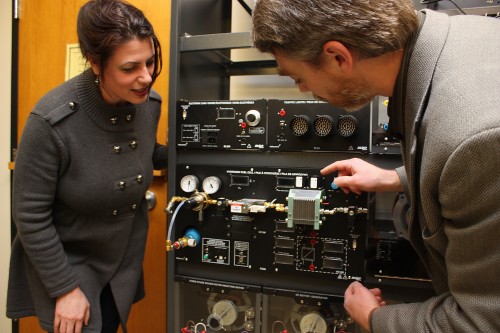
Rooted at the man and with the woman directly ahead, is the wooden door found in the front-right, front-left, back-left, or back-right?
front-right

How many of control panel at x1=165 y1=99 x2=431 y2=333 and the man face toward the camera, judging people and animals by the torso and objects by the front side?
1

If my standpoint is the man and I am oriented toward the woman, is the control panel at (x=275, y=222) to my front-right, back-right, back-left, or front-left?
front-right

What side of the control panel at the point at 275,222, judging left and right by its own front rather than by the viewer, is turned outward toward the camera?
front

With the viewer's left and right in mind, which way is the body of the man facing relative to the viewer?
facing to the left of the viewer

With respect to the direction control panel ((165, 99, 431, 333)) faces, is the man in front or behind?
in front

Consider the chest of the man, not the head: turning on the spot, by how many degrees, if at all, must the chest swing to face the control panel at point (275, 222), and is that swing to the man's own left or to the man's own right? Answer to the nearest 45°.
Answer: approximately 45° to the man's own right

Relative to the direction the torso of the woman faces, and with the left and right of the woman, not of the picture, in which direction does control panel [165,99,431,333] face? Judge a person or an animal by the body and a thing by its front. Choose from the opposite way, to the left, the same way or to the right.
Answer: to the right

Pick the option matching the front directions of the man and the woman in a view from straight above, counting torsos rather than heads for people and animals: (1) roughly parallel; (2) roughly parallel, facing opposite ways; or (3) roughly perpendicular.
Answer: roughly parallel, facing opposite ways

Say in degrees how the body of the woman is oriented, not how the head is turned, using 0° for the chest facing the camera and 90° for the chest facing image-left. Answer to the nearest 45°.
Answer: approximately 315°

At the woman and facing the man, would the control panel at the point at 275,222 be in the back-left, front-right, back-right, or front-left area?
front-left

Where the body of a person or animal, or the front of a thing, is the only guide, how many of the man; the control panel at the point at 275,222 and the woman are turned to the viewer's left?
1

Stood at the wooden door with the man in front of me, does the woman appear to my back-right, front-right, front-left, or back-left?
front-right

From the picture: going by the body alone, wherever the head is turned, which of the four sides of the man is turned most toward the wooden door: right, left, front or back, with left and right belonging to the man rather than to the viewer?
front
